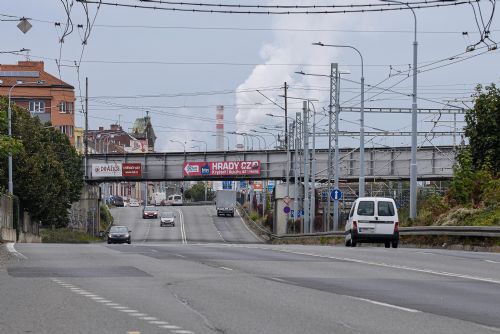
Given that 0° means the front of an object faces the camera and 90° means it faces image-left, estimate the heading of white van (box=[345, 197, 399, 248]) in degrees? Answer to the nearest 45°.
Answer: approximately 180°
